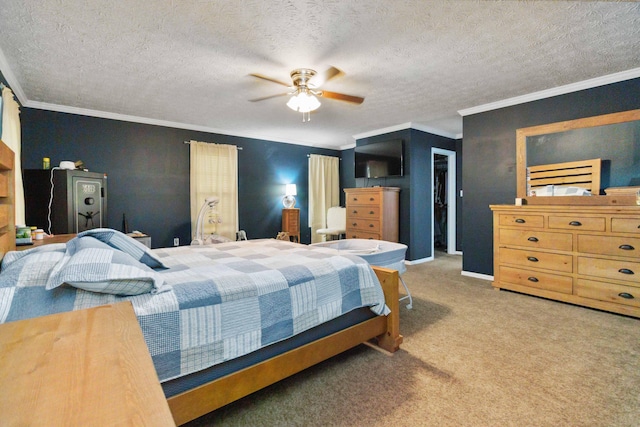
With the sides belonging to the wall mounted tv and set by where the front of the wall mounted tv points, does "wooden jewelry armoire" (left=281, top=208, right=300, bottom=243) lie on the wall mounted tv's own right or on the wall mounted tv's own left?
on the wall mounted tv's own right

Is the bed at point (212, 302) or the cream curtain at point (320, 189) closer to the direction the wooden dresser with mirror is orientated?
the bed

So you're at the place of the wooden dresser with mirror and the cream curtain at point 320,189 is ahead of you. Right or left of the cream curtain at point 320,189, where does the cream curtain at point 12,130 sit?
left

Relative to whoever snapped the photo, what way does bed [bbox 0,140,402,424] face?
facing away from the viewer and to the right of the viewer

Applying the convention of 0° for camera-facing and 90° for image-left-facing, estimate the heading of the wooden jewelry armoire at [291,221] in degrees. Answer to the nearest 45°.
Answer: approximately 315°

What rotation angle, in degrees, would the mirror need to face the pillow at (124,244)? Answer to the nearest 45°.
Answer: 0° — it already faces it

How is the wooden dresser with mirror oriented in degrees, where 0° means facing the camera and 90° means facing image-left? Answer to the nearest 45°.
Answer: approximately 45°

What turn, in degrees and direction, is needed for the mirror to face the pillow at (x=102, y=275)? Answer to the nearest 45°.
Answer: approximately 45° to its left

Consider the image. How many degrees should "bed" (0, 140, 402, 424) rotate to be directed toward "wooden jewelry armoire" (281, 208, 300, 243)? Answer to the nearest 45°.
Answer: approximately 45° to its left

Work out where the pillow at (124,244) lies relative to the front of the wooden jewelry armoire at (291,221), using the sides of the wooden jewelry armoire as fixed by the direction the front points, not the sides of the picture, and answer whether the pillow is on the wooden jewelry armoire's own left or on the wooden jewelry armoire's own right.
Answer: on the wooden jewelry armoire's own right

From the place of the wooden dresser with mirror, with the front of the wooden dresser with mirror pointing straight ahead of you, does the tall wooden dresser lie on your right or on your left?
on your right

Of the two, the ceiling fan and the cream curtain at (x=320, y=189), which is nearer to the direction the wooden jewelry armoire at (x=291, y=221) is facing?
the ceiling fan

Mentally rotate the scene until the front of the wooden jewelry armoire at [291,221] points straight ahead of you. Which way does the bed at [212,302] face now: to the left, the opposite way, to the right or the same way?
to the left
